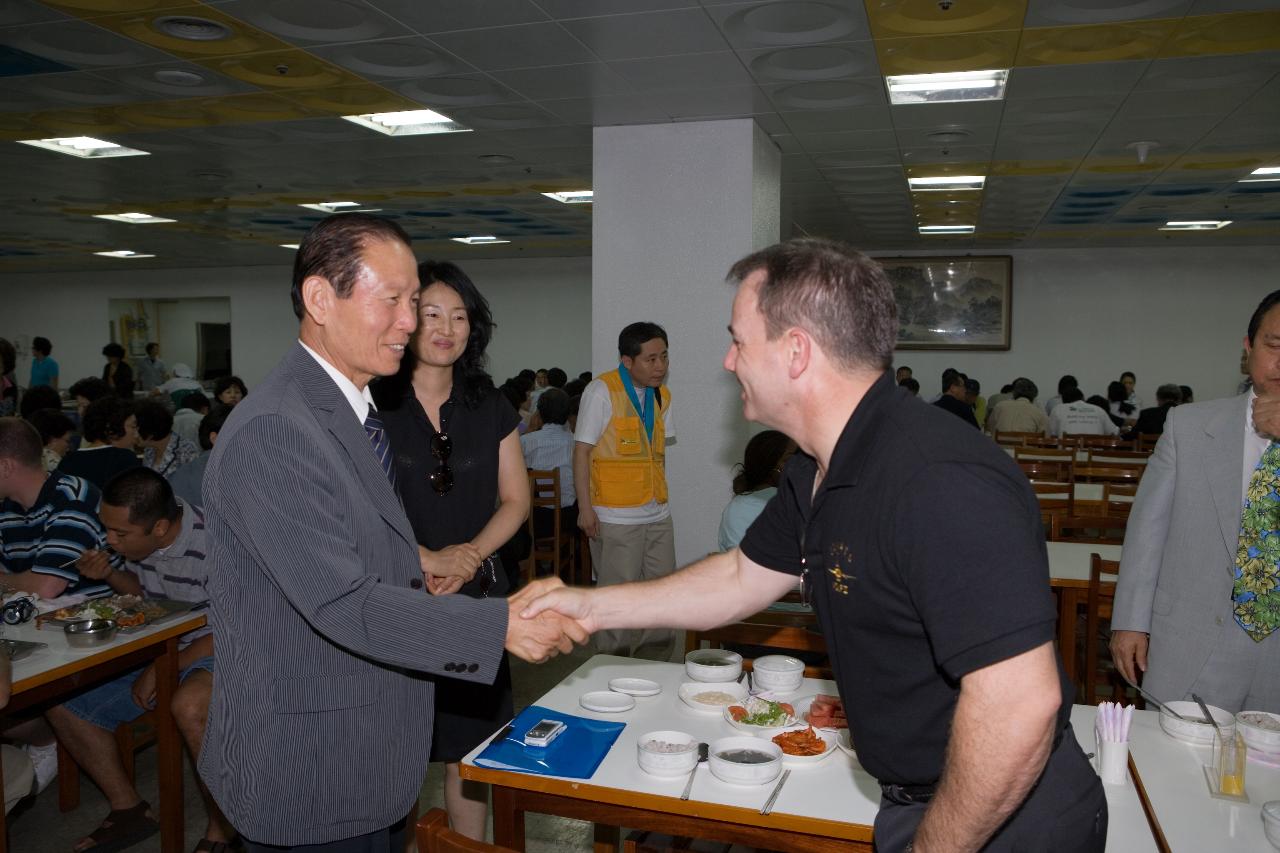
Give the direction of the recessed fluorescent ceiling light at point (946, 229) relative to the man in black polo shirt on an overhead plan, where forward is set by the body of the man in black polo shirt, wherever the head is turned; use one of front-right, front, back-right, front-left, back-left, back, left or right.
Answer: right

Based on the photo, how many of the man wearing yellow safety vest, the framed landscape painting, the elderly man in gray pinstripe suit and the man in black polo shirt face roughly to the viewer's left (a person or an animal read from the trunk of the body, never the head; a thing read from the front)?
1

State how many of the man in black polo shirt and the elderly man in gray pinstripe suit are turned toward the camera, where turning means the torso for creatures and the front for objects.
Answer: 0

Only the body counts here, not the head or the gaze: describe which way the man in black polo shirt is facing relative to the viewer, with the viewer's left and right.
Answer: facing to the left of the viewer

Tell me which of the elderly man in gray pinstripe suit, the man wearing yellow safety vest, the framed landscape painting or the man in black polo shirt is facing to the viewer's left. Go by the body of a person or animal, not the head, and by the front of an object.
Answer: the man in black polo shirt

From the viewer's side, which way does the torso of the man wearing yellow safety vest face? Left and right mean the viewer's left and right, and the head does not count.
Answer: facing the viewer and to the right of the viewer

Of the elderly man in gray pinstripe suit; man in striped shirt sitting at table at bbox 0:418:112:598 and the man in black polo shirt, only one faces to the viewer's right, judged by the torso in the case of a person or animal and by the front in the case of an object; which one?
the elderly man in gray pinstripe suit

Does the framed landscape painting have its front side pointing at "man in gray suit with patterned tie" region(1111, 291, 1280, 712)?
yes

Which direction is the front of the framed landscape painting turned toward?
toward the camera

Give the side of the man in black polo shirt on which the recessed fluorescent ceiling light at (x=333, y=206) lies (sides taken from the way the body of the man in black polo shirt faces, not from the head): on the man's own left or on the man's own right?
on the man's own right

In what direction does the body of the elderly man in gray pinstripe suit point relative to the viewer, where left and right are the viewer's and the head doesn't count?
facing to the right of the viewer
